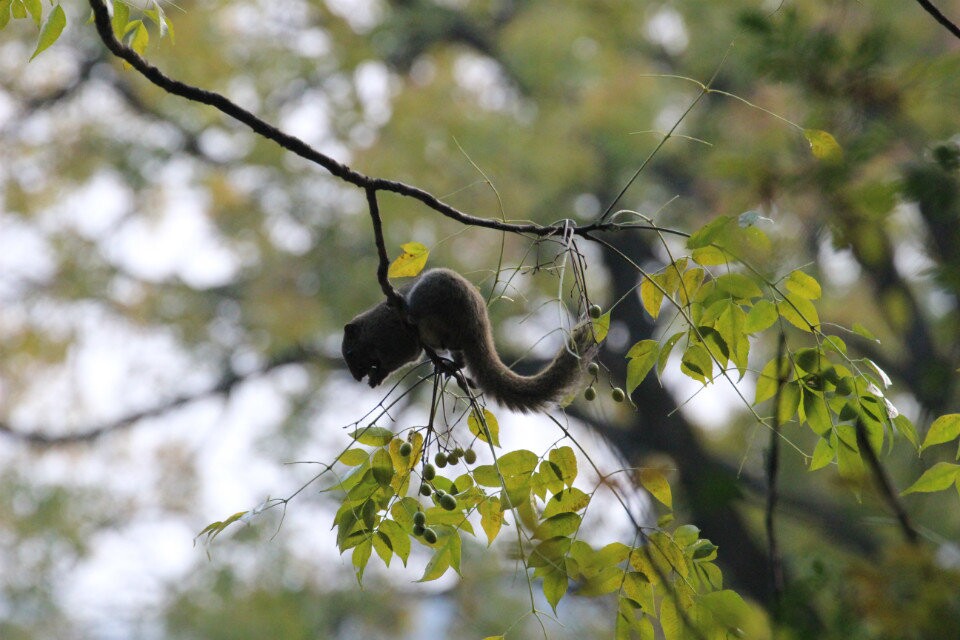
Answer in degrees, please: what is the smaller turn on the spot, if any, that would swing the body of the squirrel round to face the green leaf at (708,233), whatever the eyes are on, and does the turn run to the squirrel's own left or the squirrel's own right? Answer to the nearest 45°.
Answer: approximately 135° to the squirrel's own left

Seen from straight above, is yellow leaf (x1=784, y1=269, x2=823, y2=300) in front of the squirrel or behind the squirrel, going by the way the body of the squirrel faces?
behind

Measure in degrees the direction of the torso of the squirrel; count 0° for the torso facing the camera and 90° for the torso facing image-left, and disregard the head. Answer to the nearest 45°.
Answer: approximately 90°

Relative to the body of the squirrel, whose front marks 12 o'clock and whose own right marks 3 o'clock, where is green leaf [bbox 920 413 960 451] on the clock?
The green leaf is roughly at 7 o'clock from the squirrel.
